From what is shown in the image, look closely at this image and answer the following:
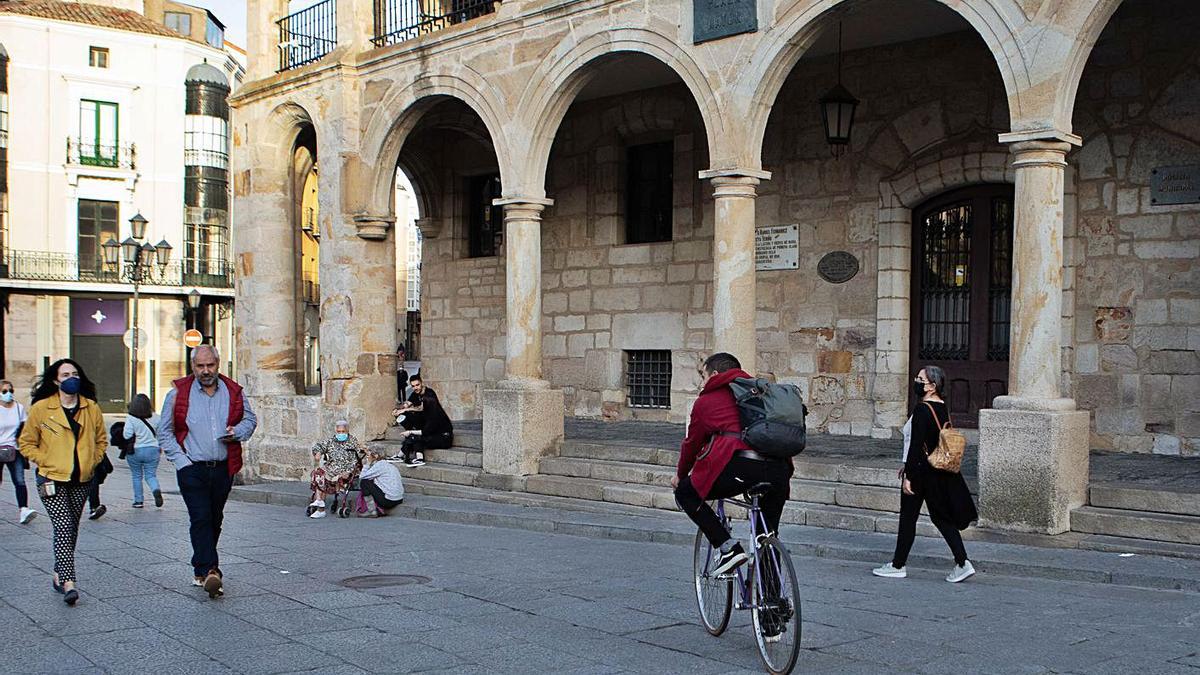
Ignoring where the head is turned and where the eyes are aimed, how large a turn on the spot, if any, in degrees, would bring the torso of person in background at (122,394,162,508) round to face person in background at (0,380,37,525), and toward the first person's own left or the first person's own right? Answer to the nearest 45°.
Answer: approximately 135° to the first person's own left

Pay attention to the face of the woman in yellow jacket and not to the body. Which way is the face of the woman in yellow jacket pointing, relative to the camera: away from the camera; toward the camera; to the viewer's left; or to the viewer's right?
toward the camera

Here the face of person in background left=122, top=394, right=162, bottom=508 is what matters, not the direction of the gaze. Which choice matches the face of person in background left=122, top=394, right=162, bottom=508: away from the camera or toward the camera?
away from the camera

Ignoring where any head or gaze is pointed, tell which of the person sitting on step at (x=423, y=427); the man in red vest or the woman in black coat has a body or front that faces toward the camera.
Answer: the man in red vest

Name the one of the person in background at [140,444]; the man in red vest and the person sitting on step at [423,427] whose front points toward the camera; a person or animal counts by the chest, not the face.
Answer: the man in red vest

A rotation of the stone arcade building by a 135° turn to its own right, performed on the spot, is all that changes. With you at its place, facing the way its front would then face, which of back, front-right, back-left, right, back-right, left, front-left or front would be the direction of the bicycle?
back

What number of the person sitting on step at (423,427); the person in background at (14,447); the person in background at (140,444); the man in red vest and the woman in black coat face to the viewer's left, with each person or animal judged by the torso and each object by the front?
2

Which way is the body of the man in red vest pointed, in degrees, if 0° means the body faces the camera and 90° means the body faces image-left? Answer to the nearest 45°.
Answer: approximately 0°

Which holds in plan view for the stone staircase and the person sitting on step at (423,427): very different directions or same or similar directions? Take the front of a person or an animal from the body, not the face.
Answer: same or similar directions

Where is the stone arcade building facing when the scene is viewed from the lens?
facing the viewer and to the left of the viewer

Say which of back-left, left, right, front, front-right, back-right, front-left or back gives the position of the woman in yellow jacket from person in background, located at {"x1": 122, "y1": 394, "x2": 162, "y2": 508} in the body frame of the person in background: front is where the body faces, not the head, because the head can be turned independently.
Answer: back

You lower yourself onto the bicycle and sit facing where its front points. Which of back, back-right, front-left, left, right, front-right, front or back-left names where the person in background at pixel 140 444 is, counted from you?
front

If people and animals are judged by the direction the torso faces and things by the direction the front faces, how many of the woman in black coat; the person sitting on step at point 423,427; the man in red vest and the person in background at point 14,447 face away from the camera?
0

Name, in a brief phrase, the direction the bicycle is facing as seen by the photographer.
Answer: facing away from the viewer and to the left of the viewer

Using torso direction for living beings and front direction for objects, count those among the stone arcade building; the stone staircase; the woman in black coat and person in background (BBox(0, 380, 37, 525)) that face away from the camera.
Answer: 0

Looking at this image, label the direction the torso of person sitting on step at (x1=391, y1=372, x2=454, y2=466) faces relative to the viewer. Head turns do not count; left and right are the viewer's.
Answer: facing to the left of the viewer
